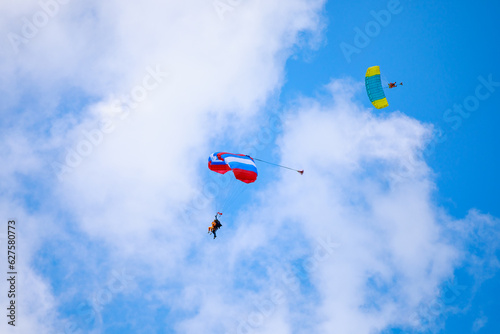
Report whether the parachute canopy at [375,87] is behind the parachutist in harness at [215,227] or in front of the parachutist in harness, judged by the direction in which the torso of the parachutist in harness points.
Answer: behind
